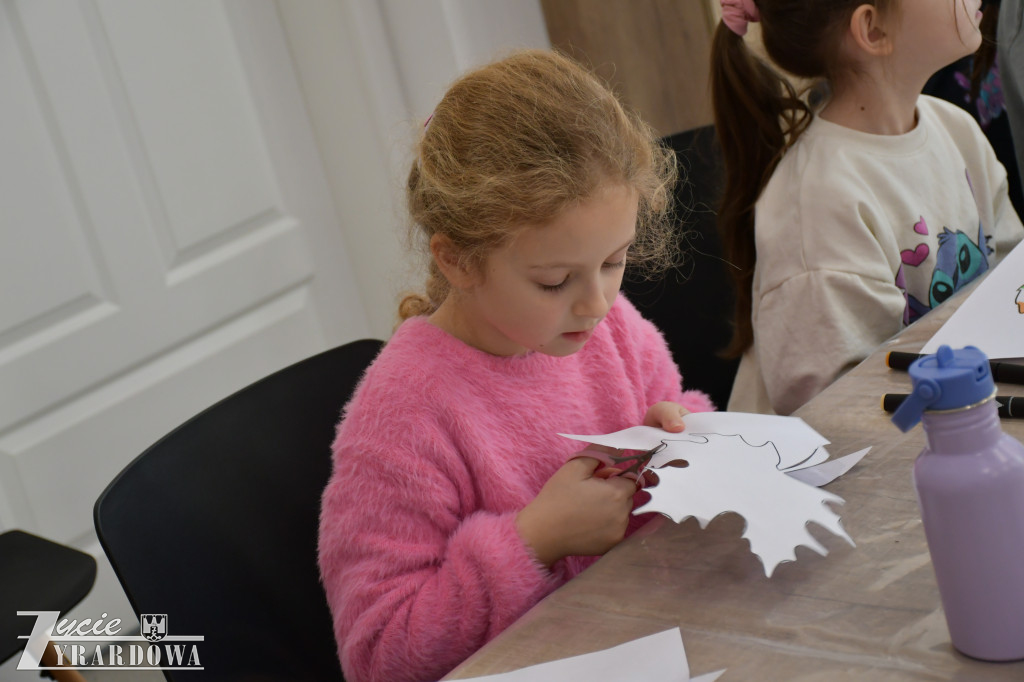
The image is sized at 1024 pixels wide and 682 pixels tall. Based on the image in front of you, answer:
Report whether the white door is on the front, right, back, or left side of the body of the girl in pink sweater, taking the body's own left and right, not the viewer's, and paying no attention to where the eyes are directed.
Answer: back

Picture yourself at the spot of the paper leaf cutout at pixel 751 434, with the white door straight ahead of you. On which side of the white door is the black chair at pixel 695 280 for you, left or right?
right

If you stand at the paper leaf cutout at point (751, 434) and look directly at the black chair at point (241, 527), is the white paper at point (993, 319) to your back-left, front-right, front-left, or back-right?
back-right

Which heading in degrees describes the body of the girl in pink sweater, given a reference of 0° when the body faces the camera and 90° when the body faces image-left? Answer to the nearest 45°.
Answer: approximately 315°
